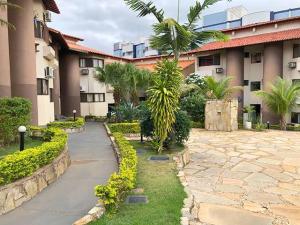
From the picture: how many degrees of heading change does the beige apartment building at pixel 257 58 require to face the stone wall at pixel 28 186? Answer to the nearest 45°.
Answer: approximately 45° to its left

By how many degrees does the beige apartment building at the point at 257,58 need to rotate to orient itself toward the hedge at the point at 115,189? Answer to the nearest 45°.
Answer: approximately 45° to its left

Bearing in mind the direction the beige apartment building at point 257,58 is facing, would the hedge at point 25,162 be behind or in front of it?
in front

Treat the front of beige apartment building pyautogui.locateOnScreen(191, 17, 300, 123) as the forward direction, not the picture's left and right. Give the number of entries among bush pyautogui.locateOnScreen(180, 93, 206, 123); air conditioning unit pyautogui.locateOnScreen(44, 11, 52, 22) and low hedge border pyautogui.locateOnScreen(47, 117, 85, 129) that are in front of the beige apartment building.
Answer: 3

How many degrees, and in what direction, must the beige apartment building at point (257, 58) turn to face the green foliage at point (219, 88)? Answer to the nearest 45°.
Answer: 0° — it already faces it

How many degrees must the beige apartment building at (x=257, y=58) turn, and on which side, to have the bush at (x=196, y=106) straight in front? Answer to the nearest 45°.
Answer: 0° — it already faces it

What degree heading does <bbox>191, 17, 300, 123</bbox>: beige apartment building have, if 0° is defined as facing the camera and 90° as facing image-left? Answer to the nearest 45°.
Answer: approximately 45°

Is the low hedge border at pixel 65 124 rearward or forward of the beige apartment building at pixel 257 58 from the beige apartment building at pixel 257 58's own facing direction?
forward

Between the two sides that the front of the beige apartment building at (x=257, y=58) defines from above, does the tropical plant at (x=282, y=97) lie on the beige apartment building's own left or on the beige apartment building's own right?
on the beige apartment building's own left
